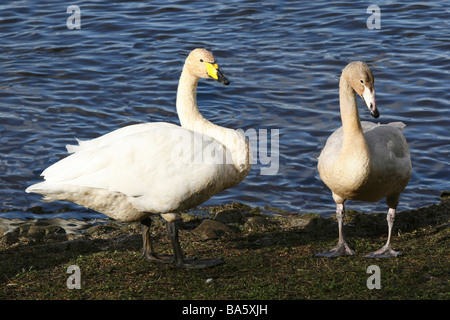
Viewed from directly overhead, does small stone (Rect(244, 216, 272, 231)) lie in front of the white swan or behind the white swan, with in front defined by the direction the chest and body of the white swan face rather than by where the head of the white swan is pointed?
in front

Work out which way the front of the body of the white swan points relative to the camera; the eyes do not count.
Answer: to the viewer's right
